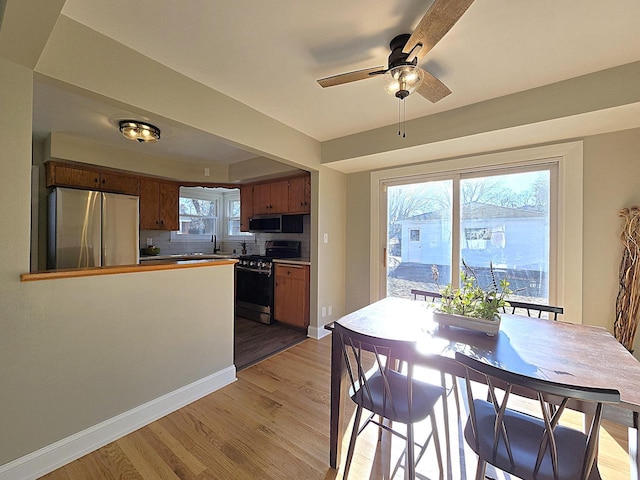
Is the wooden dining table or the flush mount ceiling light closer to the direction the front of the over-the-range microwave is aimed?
the flush mount ceiling light

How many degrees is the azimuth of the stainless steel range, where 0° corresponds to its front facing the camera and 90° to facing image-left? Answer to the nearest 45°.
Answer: approximately 45°

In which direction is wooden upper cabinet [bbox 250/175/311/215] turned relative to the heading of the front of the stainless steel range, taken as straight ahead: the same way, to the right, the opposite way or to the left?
the same way

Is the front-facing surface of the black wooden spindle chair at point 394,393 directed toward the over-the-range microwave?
no

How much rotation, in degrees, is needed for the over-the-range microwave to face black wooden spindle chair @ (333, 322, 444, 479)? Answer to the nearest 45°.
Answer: approximately 45° to its left

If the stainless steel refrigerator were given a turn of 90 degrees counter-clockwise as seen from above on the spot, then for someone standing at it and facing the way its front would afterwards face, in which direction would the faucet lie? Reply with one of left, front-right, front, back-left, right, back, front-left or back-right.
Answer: front

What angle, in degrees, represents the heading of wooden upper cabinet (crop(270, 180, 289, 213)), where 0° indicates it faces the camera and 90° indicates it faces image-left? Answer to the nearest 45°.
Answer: approximately 45°

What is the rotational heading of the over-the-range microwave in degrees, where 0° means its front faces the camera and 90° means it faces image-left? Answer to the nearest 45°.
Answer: approximately 45°

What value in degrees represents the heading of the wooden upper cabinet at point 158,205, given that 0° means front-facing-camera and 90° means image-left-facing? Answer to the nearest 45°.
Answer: approximately 315°

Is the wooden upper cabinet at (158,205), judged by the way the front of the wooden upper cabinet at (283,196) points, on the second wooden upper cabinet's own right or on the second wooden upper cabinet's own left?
on the second wooden upper cabinet's own right

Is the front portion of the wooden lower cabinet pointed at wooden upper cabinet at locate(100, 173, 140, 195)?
no

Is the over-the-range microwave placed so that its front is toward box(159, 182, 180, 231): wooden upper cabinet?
no

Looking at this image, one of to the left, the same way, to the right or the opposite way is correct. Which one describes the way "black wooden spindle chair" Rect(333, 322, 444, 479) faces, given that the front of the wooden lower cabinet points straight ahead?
the opposite way

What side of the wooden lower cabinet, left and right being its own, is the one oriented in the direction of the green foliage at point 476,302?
left

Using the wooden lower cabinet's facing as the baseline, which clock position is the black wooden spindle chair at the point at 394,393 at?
The black wooden spindle chair is roughly at 10 o'clock from the wooden lower cabinet.

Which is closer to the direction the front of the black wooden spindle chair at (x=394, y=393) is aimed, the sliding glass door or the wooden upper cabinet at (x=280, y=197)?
the sliding glass door

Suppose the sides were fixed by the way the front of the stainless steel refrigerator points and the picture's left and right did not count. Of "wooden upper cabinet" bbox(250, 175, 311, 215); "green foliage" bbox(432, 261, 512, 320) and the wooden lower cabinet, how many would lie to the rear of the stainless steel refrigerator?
0

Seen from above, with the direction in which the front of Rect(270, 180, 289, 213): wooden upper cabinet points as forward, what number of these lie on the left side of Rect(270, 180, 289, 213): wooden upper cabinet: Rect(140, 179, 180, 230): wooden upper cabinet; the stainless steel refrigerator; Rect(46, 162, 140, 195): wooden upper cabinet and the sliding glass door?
1

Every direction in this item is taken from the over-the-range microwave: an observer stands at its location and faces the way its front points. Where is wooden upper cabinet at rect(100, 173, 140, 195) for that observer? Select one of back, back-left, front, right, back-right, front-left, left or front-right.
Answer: front-right
